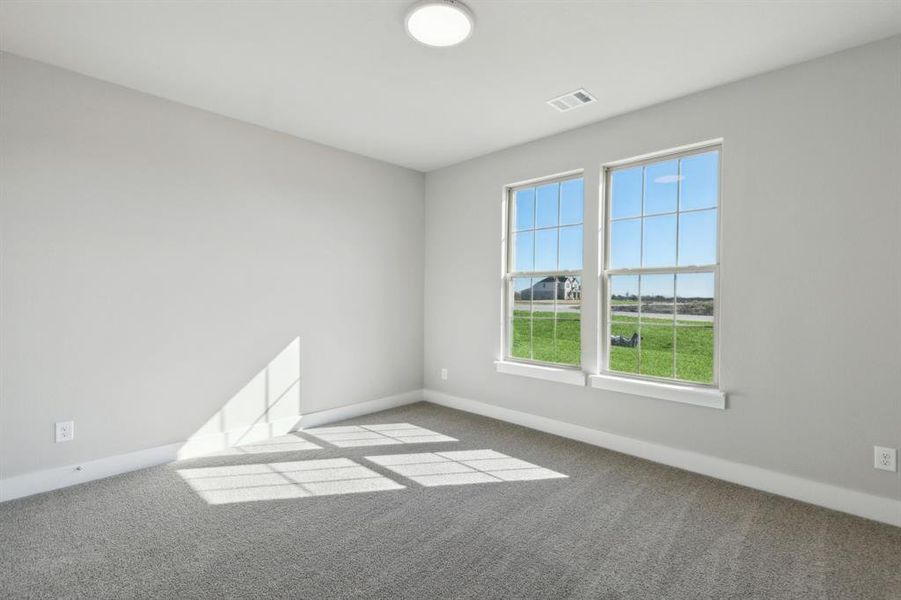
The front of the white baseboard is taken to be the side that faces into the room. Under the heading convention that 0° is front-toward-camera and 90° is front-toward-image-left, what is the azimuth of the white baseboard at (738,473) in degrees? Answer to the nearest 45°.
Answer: approximately 45°

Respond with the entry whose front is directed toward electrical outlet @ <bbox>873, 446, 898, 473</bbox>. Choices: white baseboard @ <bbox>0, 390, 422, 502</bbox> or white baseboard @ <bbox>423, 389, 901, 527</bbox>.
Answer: white baseboard @ <bbox>0, 390, 422, 502</bbox>

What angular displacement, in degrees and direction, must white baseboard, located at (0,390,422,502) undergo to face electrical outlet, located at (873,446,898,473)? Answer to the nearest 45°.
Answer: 0° — it already faces it

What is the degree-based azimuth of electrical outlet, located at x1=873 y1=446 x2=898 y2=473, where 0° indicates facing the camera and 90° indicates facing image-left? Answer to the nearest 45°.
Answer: approximately 0°

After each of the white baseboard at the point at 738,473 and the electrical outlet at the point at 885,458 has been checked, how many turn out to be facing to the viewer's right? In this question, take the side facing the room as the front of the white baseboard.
0

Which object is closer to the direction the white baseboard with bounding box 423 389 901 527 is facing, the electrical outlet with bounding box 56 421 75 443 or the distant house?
the electrical outlet

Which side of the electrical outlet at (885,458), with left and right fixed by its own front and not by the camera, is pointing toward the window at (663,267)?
right

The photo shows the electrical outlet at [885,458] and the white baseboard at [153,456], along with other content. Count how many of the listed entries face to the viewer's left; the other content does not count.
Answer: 0
